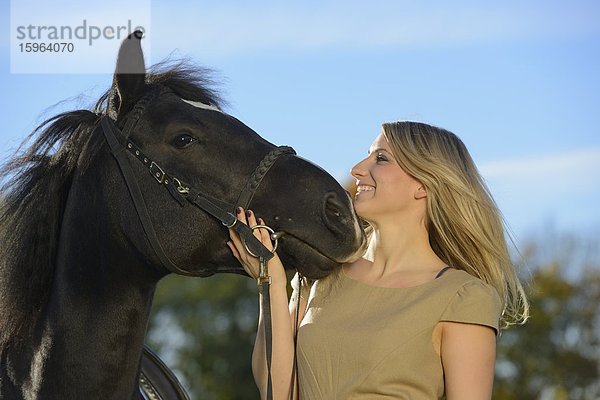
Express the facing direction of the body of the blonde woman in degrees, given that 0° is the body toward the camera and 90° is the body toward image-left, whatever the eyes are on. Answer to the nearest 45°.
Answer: approximately 45°

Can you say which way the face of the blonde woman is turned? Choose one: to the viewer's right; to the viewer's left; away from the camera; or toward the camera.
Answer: to the viewer's left

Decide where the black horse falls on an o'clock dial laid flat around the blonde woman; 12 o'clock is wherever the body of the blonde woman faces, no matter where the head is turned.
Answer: The black horse is roughly at 1 o'clock from the blonde woman.
